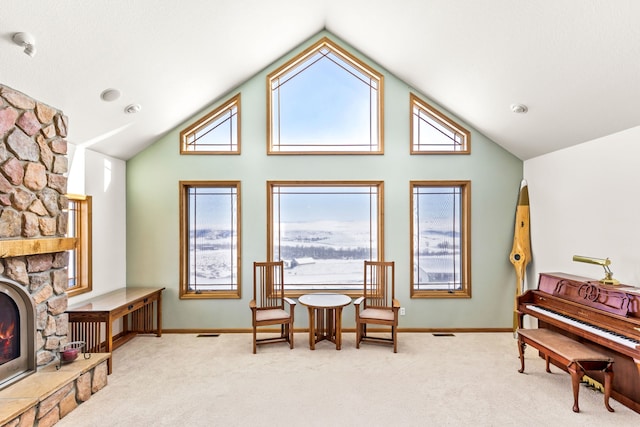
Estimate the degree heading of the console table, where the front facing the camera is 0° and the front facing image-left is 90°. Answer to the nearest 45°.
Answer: approximately 315°

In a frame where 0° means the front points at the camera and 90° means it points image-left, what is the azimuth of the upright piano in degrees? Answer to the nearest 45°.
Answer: approximately 45°

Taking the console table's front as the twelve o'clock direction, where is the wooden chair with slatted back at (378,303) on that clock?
The wooden chair with slatted back is roughly at 11 o'clock from the console table.

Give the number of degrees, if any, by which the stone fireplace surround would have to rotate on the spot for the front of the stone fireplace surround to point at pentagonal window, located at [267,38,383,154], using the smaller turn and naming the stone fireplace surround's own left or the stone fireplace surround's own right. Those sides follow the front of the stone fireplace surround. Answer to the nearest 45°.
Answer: approximately 45° to the stone fireplace surround's own left

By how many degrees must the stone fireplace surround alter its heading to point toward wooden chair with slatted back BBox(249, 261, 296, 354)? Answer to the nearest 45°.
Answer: approximately 45° to its left

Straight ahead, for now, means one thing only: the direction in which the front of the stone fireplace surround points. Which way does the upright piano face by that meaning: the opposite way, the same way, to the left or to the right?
the opposite way

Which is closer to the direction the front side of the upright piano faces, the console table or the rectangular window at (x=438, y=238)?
the console table

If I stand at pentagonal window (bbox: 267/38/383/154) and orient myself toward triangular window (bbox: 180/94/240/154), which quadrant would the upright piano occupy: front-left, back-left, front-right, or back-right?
back-left

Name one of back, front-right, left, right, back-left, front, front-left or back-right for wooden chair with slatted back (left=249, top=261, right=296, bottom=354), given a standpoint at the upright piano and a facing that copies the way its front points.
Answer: front-right

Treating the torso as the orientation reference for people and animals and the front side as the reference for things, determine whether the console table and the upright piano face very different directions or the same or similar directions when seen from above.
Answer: very different directions

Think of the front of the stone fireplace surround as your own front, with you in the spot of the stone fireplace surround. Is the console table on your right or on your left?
on your left
